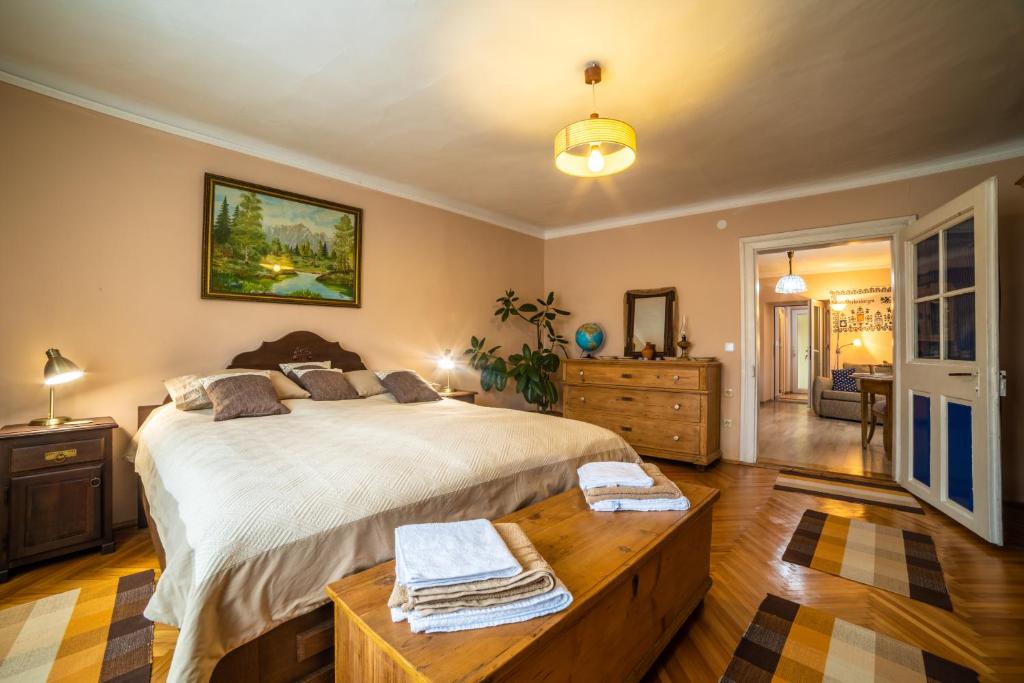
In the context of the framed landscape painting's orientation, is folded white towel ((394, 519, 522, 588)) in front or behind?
in front

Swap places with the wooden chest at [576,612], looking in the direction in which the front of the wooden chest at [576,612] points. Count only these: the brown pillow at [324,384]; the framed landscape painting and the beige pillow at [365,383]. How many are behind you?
3

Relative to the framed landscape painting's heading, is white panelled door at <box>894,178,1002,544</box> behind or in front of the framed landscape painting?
in front

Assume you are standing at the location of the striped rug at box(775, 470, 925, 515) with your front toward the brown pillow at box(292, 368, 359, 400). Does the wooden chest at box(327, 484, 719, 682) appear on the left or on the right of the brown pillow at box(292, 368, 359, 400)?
left

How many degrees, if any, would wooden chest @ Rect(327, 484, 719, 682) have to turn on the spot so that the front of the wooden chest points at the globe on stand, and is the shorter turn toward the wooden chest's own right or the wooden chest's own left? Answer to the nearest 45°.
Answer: approximately 135° to the wooden chest's own left

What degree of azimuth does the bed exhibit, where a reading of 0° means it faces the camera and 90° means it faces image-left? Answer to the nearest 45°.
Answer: approximately 315°

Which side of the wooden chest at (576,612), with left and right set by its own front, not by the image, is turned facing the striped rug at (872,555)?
left

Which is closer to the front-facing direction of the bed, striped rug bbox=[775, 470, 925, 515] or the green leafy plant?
the striped rug

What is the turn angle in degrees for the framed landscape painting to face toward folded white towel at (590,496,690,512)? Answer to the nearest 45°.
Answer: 0° — it already faces it

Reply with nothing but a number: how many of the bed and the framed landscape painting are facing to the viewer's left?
0
